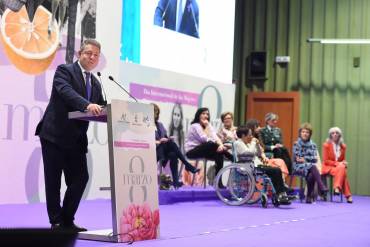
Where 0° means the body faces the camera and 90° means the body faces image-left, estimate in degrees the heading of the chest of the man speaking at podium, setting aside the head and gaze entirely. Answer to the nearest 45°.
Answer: approximately 315°

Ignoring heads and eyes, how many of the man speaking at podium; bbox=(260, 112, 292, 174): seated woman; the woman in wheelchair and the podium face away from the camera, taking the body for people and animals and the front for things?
0

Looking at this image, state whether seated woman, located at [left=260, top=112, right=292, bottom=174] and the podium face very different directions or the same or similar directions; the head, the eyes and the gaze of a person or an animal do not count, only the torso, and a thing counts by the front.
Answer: same or similar directions

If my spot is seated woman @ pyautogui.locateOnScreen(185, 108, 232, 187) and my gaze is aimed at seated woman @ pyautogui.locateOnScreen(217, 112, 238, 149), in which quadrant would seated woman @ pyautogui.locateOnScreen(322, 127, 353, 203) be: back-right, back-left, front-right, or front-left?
front-right

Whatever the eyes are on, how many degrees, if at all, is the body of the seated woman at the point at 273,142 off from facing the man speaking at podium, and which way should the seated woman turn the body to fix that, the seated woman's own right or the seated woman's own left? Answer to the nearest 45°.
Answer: approximately 45° to the seated woman's own right

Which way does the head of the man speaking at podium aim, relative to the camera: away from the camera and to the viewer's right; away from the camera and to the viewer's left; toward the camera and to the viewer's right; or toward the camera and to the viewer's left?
toward the camera and to the viewer's right

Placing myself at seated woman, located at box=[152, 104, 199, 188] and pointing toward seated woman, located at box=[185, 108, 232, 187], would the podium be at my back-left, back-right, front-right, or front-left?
back-right

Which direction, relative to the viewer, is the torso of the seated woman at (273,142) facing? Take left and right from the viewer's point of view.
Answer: facing the viewer and to the right of the viewer

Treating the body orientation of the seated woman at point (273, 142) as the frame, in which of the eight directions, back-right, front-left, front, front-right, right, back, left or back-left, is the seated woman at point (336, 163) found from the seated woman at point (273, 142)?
front-left

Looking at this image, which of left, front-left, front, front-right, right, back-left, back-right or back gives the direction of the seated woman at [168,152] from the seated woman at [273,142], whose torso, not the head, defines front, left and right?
right
